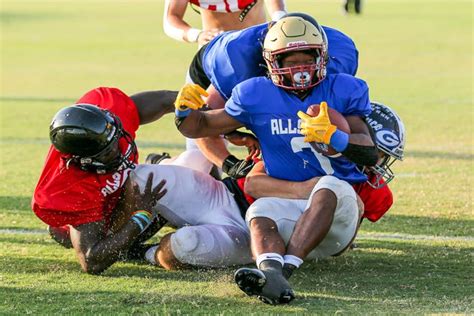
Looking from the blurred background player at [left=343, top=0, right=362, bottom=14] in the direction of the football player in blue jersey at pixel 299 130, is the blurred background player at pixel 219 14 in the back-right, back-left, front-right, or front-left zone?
front-right

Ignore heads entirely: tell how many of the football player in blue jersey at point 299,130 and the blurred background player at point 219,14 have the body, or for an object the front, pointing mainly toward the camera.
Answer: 2

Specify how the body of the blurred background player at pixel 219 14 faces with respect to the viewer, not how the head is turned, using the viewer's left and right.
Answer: facing the viewer

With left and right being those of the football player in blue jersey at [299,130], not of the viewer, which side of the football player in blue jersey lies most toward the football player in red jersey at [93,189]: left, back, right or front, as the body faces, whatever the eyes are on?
right

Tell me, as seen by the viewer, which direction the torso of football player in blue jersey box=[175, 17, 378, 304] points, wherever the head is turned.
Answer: toward the camera

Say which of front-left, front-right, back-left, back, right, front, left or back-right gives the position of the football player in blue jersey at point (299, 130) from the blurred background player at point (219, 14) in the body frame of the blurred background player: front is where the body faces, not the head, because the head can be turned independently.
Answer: front

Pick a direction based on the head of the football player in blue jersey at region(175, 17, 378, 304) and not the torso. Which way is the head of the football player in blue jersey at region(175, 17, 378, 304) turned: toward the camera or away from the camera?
toward the camera

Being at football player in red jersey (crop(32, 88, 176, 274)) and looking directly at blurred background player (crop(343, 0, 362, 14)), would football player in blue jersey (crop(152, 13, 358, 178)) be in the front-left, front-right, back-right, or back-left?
front-right

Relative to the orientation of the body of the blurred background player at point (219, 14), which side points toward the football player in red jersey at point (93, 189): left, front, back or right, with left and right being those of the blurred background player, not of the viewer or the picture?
front

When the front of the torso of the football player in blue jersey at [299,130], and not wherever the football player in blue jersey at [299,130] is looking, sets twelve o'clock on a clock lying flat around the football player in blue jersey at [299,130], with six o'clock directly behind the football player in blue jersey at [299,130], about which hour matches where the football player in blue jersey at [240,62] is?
the football player in blue jersey at [240,62] is roughly at 5 o'clock from the football player in blue jersey at [299,130].

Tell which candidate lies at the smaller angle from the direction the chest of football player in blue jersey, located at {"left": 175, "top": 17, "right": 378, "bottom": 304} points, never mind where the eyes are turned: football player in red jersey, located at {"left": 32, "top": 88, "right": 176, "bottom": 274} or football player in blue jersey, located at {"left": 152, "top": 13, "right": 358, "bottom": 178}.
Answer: the football player in red jersey

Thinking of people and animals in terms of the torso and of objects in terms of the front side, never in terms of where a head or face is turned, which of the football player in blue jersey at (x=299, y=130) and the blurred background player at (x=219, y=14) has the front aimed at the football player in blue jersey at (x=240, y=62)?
the blurred background player

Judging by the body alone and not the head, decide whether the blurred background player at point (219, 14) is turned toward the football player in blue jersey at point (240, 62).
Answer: yes

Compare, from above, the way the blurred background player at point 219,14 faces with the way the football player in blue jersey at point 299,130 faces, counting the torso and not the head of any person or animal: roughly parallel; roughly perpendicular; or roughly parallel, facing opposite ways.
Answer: roughly parallel
